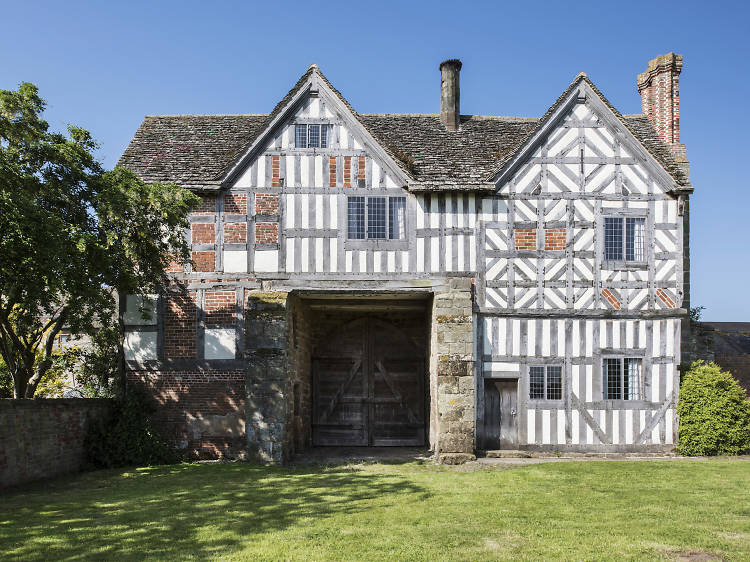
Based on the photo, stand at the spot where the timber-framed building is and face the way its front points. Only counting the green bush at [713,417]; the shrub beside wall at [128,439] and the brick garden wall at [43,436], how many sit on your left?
1

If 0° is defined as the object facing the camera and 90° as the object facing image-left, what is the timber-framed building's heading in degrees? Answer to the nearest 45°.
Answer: approximately 0°

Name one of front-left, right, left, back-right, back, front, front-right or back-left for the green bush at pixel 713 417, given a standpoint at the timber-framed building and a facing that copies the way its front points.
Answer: left

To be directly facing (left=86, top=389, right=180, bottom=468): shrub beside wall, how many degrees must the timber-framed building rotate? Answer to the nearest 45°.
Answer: approximately 90° to its right

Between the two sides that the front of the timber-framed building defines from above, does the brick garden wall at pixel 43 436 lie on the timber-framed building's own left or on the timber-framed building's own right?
on the timber-framed building's own right
